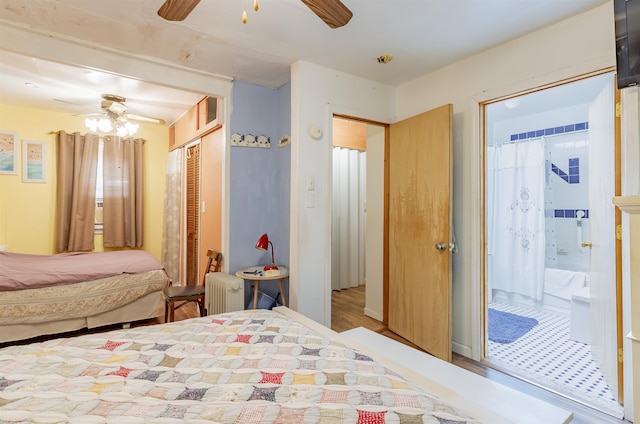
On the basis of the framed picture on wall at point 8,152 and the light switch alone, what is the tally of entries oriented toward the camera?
2

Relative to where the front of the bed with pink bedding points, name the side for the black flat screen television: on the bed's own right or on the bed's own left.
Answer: on the bed's own right

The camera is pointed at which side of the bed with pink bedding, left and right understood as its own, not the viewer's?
right

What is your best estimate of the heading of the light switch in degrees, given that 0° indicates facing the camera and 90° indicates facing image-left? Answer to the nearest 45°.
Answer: approximately 0°

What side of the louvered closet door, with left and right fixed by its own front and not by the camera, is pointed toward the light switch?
left

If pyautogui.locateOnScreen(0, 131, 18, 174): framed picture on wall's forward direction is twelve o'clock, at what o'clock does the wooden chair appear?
The wooden chair is roughly at 11 o'clock from the framed picture on wall.

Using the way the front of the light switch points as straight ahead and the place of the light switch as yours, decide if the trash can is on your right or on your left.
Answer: on your left

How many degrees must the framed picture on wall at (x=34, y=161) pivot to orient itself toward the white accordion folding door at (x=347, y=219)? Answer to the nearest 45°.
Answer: approximately 45° to its left

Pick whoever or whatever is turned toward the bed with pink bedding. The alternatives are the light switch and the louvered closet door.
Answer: the louvered closet door
